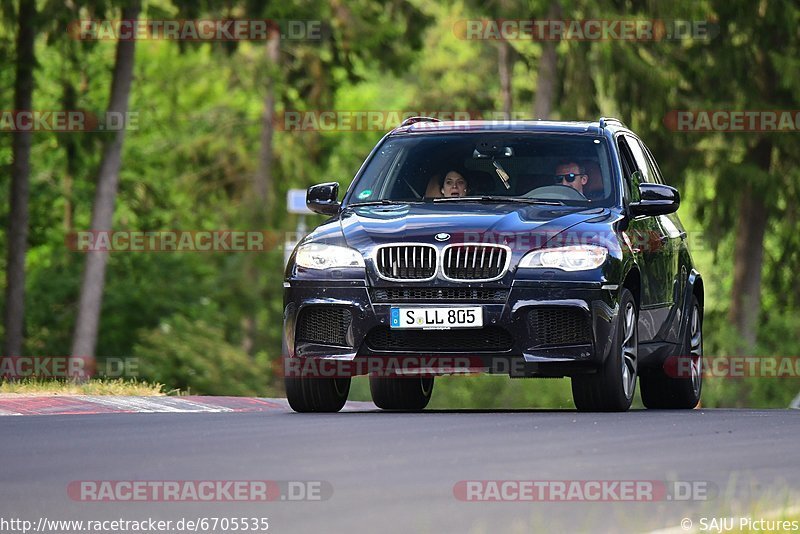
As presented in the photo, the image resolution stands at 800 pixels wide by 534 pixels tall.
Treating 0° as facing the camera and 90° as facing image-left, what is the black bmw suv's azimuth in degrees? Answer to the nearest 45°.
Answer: approximately 0°

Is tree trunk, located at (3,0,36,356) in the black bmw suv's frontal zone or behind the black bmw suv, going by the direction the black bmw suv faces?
behind

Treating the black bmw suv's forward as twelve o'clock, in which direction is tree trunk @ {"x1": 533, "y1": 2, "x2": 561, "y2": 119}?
The tree trunk is roughly at 6 o'clock from the black bmw suv.

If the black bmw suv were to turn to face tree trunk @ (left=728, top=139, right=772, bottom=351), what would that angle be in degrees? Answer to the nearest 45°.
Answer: approximately 180°

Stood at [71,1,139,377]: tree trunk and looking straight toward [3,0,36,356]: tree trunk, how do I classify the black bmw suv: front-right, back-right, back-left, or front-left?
back-left
